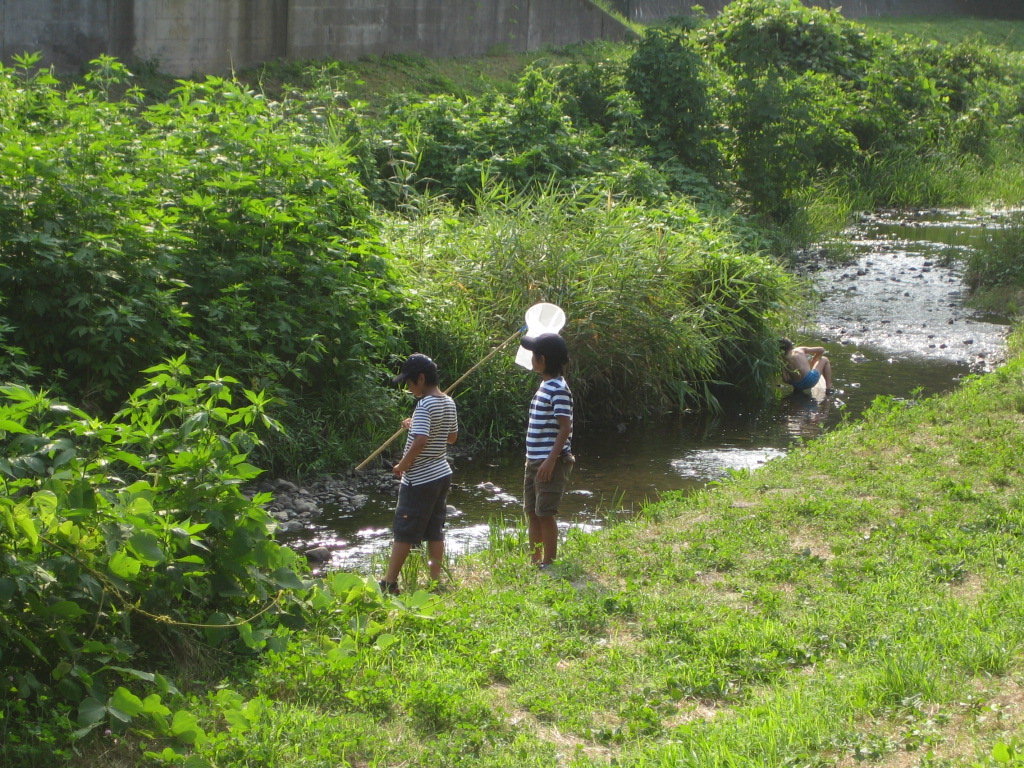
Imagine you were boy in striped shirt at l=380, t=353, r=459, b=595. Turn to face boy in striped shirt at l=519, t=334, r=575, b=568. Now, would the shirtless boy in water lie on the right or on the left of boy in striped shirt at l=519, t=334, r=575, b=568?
left

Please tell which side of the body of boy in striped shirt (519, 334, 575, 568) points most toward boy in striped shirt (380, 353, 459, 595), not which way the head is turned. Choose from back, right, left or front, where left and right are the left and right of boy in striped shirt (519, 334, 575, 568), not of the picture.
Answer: front

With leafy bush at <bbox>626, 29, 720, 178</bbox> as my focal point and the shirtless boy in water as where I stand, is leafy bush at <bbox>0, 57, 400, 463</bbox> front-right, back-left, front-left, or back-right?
back-left

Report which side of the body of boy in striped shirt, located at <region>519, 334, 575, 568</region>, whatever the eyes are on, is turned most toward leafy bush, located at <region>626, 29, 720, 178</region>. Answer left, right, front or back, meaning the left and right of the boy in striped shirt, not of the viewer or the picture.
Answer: right

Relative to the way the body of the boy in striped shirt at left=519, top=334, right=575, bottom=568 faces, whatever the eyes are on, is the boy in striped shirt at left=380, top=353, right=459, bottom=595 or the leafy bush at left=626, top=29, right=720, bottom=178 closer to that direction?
the boy in striped shirt

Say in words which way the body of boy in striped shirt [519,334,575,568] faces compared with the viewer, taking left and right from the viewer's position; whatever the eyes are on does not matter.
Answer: facing to the left of the viewer

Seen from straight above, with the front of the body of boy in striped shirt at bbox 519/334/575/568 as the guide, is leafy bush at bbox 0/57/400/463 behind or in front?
in front

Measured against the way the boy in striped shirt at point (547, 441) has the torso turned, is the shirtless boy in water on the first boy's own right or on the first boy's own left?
on the first boy's own right

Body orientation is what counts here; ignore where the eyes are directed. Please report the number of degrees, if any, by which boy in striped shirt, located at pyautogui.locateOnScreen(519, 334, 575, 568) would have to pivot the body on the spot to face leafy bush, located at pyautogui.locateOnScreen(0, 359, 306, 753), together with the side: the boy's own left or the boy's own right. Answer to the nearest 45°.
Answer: approximately 45° to the boy's own left
